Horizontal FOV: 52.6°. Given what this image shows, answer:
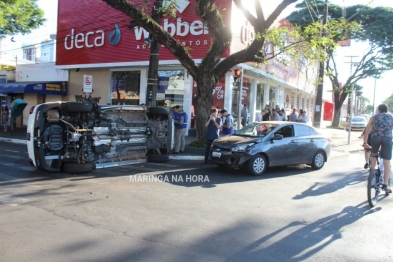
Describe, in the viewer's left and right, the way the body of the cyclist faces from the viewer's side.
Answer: facing away from the viewer

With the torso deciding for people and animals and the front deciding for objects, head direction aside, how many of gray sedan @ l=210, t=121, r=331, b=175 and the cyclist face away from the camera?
1

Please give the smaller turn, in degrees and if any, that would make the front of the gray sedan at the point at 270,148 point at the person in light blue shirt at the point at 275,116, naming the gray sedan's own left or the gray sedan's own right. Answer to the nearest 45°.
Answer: approximately 135° to the gray sedan's own right

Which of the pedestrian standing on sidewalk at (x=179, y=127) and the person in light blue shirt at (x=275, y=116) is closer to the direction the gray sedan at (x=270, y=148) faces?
the pedestrian standing on sidewalk

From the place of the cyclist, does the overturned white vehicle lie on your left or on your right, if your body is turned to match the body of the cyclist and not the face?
on your left

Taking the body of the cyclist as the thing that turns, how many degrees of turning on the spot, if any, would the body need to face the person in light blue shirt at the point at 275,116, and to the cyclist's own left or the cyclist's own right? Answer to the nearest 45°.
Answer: approximately 45° to the cyclist's own left

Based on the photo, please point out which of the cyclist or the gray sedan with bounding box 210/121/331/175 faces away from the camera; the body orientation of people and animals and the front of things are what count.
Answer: the cyclist

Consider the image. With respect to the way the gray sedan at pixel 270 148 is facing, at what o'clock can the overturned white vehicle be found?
The overturned white vehicle is roughly at 1 o'clock from the gray sedan.
